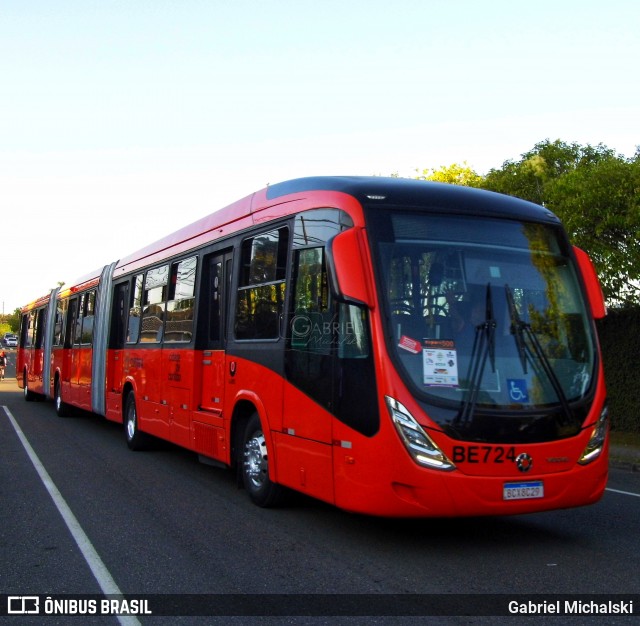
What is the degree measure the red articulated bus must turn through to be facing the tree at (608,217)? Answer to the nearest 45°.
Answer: approximately 90° to its left

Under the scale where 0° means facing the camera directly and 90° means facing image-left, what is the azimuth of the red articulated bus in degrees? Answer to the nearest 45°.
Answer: approximately 315°

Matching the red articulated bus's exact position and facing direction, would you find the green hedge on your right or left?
on your left
